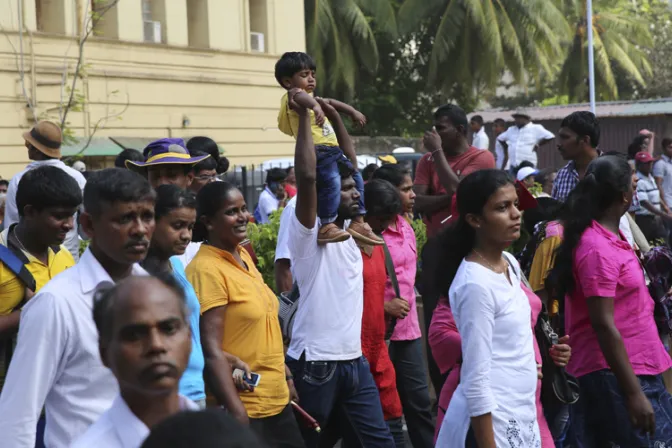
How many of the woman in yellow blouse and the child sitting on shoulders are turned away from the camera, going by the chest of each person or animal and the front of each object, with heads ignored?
0

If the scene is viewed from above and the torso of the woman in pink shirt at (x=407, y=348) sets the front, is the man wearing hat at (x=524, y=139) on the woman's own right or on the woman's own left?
on the woman's own left

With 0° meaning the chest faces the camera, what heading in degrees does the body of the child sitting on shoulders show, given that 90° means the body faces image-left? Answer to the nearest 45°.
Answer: approximately 315°

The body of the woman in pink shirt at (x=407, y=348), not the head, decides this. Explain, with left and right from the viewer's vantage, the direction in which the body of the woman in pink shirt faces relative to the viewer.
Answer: facing the viewer and to the right of the viewer

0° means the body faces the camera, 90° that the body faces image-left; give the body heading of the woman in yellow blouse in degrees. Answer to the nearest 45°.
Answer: approximately 315°

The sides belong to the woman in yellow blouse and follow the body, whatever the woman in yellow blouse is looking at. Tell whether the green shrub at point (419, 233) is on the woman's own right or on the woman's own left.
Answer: on the woman's own left
